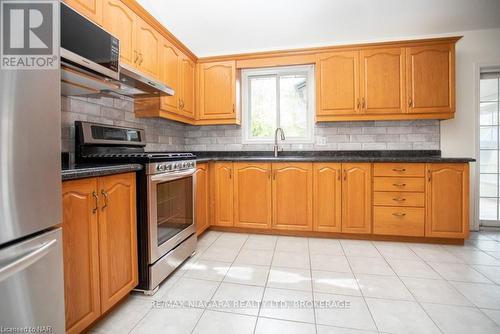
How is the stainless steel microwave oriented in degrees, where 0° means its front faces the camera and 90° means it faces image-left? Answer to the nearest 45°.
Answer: approximately 315°

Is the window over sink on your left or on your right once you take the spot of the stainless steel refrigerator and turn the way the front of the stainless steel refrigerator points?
on your left

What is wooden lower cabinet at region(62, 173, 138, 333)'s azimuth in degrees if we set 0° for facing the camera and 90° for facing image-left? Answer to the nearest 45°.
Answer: approximately 315°

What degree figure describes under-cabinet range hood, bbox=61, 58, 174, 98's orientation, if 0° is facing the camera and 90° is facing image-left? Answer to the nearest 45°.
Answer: approximately 315°

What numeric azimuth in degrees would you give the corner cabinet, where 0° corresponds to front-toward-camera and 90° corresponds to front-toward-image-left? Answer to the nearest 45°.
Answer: approximately 0°

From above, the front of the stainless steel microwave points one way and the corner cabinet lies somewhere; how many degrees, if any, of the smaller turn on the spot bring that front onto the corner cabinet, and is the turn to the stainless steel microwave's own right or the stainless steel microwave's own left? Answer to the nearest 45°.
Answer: approximately 90° to the stainless steel microwave's own left

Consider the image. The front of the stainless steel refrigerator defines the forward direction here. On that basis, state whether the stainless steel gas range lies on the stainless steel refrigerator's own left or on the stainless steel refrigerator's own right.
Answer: on the stainless steel refrigerator's own left

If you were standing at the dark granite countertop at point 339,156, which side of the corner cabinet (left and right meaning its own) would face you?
left

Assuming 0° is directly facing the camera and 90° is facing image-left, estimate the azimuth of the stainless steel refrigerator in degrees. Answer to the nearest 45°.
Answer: approximately 315°
